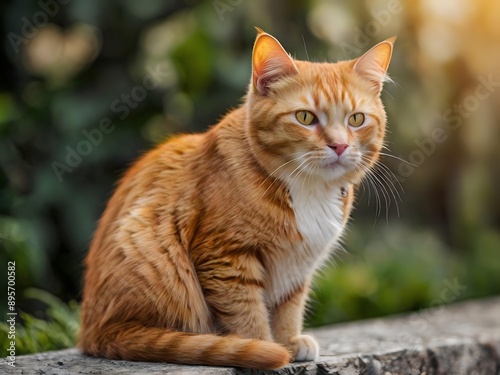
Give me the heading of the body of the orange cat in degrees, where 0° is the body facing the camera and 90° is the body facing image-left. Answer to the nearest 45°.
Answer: approximately 315°
